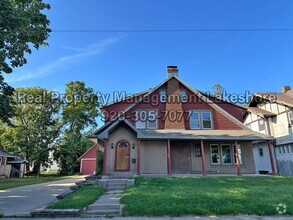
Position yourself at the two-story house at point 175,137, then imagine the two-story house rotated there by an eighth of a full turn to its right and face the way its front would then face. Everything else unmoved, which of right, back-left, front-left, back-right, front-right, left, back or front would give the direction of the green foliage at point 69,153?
right

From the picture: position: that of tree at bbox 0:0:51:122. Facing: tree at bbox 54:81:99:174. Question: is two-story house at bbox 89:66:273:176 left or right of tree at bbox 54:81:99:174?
right

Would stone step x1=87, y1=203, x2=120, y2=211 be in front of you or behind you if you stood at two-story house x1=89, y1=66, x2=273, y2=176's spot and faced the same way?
in front

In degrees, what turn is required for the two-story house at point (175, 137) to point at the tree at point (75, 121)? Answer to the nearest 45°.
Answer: approximately 135° to its right

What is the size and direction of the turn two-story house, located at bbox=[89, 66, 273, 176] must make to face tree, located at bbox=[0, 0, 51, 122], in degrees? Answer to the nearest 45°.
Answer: approximately 45° to its right

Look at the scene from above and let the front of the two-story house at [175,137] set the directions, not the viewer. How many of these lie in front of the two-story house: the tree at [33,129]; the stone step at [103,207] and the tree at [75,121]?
1

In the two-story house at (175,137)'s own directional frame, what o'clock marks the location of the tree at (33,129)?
The tree is roughly at 4 o'clock from the two-story house.

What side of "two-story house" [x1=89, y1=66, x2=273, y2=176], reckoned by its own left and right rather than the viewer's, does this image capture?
front

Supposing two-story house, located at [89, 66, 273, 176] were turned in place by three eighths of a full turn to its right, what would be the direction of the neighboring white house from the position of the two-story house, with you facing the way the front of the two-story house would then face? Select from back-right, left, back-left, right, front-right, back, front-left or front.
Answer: right

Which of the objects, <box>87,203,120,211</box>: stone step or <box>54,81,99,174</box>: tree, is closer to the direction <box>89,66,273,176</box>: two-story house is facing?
the stone step
